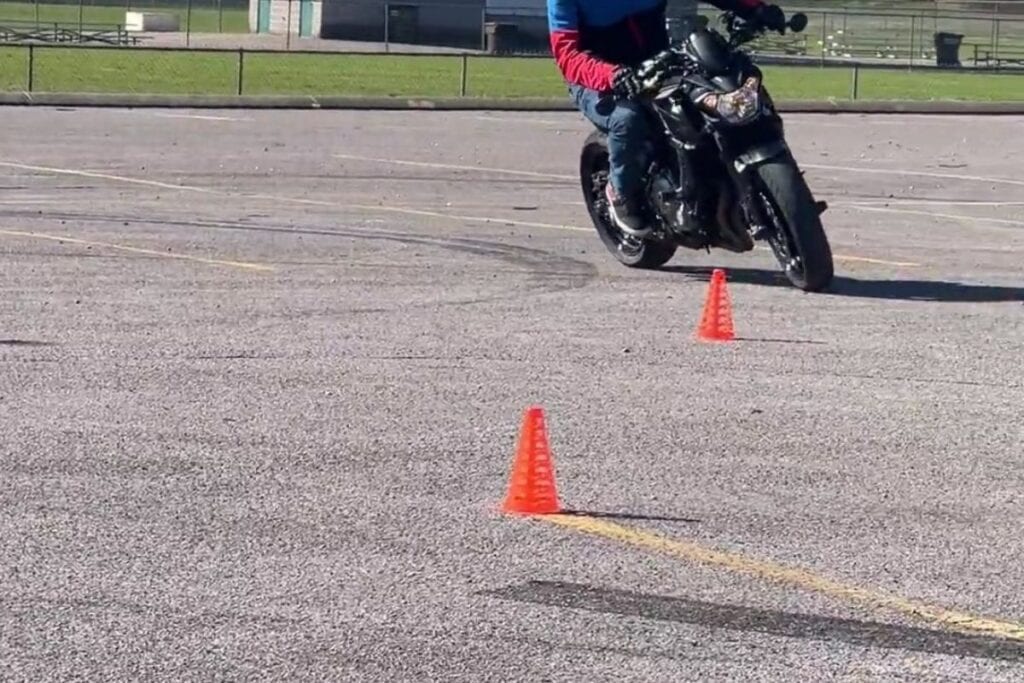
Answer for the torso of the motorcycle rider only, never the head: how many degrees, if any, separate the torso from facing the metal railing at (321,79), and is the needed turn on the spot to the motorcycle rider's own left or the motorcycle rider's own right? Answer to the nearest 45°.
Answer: approximately 135° to the motorcycle rider's own left

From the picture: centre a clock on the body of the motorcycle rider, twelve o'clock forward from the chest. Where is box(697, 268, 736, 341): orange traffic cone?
The orange traffic cone is roughly at 1 o'clock from the motorcycle rider.

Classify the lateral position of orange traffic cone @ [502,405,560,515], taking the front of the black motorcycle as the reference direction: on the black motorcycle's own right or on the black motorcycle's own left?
on the black motorcycle's own right

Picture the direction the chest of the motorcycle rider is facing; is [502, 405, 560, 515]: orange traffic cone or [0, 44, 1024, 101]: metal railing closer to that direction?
the orange traffic cone

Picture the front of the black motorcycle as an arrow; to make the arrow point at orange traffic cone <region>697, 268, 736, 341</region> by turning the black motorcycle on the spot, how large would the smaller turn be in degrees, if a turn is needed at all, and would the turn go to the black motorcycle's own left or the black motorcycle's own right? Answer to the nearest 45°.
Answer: approximately 45° to the black motorcycle's own right

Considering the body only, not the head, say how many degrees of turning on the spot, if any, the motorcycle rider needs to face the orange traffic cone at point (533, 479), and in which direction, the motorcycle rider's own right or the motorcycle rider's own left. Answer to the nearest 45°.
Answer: approximately 45° to the motorcycle rider's own right

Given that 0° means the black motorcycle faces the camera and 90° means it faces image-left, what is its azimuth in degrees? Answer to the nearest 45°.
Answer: approximately 315°

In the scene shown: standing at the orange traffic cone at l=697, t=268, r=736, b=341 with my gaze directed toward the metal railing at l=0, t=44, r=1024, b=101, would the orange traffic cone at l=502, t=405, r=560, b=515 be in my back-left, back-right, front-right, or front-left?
back-left

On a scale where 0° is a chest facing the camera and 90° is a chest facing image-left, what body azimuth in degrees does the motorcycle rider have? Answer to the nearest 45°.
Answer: approximately 315°
